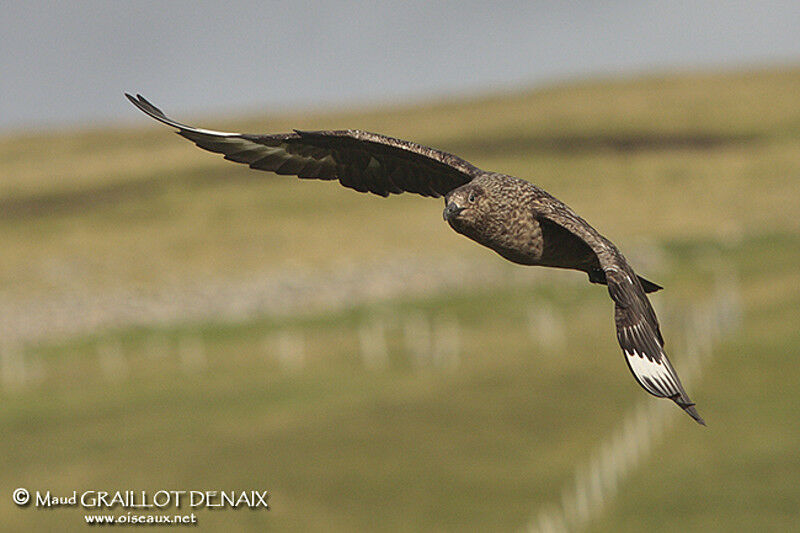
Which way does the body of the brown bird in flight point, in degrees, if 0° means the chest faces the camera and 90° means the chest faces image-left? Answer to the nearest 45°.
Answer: approximately 45°
